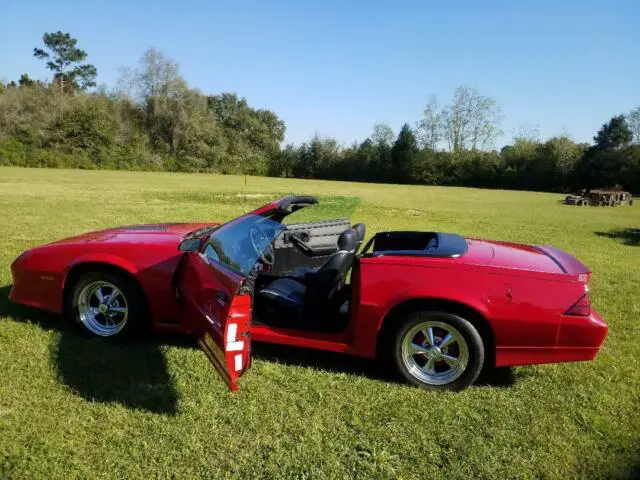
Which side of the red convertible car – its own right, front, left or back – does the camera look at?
left

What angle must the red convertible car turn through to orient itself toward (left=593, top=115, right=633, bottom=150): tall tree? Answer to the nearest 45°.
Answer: approximately 135° to its right
